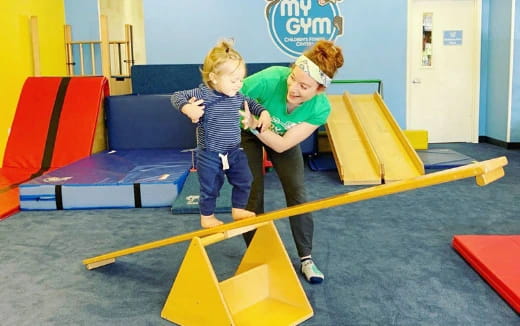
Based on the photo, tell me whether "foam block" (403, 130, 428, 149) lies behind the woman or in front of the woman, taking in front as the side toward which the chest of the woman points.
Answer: behind

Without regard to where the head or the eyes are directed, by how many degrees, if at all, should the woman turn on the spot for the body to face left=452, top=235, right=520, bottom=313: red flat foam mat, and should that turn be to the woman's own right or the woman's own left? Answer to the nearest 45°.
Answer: approximately 90° to the woman's own left

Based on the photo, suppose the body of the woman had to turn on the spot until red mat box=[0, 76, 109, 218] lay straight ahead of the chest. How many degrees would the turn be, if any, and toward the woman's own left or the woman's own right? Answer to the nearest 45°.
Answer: approximately 135° to the woman's own right

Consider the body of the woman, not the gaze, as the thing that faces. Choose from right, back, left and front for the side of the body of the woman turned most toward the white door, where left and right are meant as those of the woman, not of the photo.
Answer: back

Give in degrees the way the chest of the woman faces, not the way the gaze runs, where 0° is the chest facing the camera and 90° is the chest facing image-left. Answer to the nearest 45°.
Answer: approximately 0°
